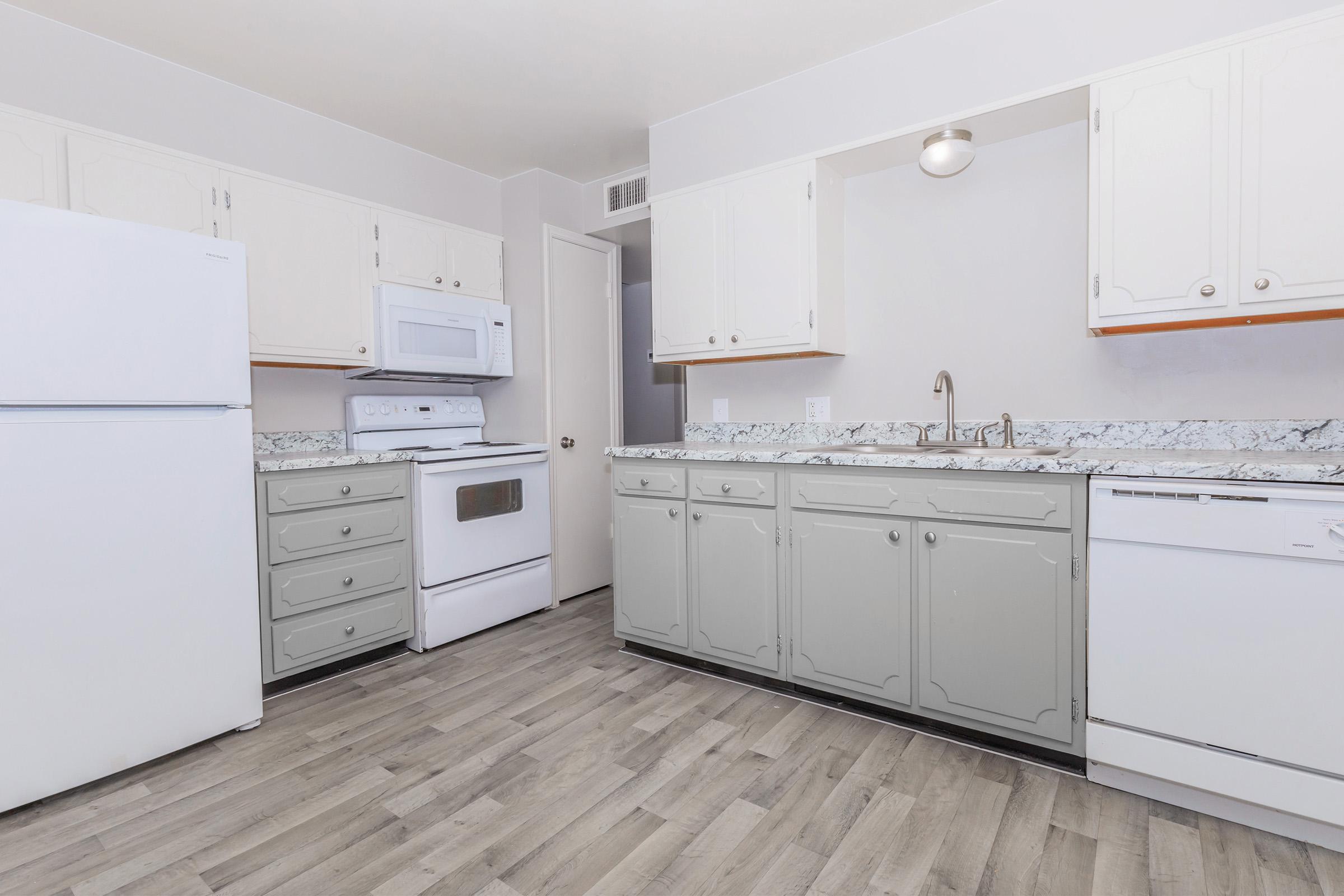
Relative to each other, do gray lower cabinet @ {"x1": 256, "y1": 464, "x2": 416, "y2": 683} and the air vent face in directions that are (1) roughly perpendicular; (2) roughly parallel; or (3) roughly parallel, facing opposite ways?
roughly perpendicular

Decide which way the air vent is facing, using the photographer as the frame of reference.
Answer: facing the viewer and to the left of the viewer

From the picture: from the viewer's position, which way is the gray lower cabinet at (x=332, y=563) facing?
facing the viewer and to the right of the viewer

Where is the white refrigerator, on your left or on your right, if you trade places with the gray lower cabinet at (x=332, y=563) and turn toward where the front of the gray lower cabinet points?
on your right

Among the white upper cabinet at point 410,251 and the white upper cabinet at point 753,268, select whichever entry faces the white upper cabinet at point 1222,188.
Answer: the white upper cabinet at point 410,251

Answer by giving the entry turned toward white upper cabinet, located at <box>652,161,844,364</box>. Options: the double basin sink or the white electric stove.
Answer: the white electric stove

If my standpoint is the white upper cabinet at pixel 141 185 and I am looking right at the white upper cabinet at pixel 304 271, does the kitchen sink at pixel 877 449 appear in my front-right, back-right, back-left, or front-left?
front-right

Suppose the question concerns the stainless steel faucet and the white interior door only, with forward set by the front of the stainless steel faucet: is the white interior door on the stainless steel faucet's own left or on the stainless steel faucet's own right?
on the stainless steel faucet's own right

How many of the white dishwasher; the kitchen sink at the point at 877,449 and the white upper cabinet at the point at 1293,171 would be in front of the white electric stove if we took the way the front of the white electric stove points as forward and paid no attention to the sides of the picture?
3

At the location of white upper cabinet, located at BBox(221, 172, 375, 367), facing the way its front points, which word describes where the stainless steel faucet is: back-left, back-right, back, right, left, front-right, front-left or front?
front

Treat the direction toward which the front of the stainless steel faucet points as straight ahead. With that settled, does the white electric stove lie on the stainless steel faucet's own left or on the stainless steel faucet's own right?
on the stainless steel faucet's own right

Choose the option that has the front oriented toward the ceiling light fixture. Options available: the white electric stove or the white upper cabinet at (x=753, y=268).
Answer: the white electric stove

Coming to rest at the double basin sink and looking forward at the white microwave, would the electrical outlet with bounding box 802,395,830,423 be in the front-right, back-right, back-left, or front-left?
front-right

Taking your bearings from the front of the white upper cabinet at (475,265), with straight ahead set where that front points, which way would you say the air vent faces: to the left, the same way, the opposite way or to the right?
to the right
